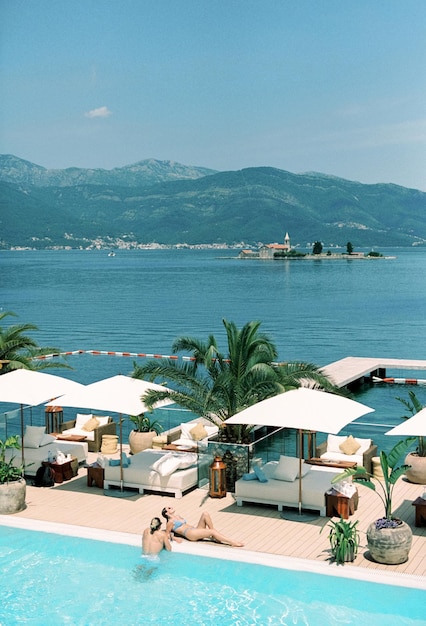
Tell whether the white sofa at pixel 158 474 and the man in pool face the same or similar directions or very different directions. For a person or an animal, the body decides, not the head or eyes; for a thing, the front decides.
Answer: very different directions

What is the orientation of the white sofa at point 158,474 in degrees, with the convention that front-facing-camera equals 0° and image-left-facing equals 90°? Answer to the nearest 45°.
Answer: approximately 45°

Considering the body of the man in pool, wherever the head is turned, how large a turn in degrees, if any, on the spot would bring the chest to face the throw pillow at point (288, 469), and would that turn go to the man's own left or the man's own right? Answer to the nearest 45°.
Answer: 0° — they already face it

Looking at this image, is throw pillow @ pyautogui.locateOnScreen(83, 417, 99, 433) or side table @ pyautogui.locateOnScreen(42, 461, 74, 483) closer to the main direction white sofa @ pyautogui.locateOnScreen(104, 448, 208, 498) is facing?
the side table

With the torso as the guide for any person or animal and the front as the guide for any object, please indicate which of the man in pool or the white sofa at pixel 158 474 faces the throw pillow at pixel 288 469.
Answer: the man in pool

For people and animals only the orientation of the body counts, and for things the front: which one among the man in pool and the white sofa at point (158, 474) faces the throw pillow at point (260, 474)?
the man in pool

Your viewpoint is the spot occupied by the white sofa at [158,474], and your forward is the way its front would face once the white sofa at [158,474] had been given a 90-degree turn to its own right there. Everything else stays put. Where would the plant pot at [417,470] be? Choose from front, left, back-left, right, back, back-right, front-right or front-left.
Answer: back-right

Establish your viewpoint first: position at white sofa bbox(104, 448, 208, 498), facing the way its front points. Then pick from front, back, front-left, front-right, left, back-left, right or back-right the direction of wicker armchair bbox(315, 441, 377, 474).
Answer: back-left

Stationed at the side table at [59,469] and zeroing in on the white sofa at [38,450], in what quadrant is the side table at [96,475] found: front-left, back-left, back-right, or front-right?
back-right

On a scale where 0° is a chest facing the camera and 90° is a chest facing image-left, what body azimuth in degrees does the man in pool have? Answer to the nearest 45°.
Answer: approximately 225°

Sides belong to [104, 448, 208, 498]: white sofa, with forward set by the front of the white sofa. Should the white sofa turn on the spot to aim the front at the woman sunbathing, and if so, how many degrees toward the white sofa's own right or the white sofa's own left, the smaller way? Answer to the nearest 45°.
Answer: approximately 45° to the white sofa's own left

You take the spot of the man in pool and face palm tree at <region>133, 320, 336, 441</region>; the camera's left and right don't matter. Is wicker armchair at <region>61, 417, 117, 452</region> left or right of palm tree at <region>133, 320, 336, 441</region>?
left

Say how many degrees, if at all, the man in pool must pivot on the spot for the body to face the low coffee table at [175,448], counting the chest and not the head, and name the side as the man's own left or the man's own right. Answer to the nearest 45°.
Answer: approximately 45° to the man's own left
